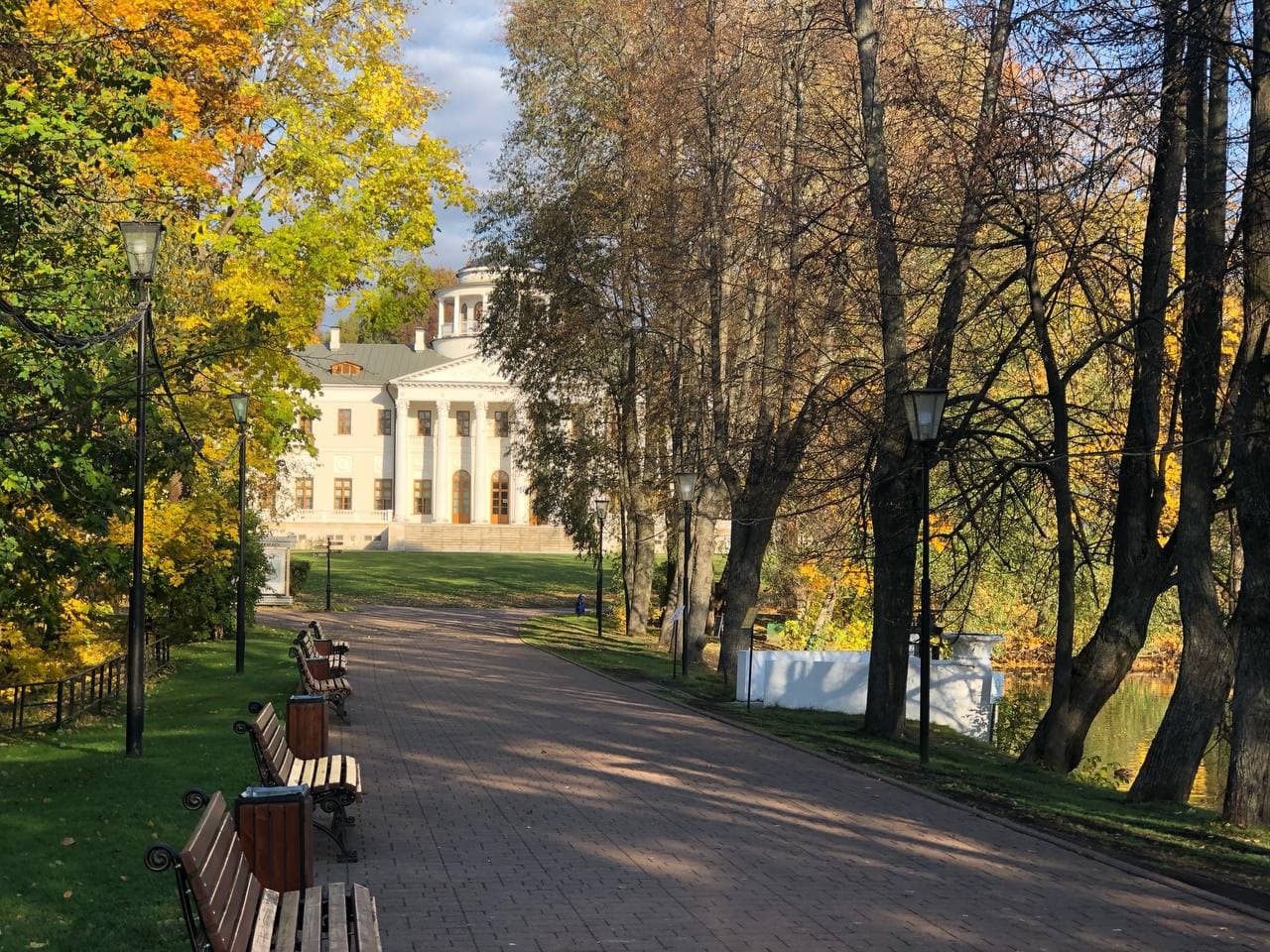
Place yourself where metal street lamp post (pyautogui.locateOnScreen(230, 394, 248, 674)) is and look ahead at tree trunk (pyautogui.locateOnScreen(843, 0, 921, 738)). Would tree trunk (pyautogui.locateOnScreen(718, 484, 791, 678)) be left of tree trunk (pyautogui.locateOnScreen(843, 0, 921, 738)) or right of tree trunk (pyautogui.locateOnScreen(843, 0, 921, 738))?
left

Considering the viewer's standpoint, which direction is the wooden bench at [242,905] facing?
facing to the right of the viewer

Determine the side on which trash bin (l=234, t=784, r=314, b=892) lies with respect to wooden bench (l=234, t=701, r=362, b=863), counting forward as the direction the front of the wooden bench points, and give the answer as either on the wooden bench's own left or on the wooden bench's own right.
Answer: on the wooden bench's own right

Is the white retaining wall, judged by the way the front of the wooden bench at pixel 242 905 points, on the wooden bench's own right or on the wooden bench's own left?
on the wooden bench's own left

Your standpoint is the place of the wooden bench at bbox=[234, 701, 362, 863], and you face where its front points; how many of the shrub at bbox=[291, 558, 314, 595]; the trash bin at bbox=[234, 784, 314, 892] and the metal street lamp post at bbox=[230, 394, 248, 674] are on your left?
2

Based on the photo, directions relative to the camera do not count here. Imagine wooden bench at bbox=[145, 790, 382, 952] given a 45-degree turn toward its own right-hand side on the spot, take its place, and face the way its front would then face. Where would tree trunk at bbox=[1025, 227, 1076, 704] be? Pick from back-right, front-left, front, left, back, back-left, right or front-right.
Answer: left

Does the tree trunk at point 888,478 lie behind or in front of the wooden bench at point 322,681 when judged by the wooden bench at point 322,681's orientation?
in front

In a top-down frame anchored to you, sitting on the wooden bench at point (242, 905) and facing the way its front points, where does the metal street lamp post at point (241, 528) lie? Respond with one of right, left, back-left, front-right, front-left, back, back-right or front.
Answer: left

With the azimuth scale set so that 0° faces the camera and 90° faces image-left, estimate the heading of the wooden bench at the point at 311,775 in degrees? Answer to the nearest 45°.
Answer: approximately 270°

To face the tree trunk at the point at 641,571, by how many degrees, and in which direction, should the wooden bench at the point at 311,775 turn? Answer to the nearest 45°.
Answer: approximately 90° to its left

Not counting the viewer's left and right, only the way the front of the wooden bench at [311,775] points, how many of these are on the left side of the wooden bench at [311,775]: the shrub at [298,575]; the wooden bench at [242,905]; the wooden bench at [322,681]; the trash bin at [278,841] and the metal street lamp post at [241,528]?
3

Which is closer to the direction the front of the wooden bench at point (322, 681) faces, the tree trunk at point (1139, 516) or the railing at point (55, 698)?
the tree trunk

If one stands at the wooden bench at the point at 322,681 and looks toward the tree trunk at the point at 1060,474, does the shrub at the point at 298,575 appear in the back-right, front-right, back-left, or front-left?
back-left

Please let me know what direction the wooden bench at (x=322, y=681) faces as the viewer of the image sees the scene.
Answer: facing to the right of the viewer

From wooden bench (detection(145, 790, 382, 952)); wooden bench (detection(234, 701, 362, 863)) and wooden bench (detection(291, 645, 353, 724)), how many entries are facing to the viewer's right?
3

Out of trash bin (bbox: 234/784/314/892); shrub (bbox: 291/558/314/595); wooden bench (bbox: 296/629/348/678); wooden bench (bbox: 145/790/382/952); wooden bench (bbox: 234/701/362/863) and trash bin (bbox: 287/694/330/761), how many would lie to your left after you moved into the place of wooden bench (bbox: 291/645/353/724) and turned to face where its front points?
2

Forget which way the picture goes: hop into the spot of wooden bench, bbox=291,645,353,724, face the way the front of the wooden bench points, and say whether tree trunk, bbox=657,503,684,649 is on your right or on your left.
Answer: on your left
